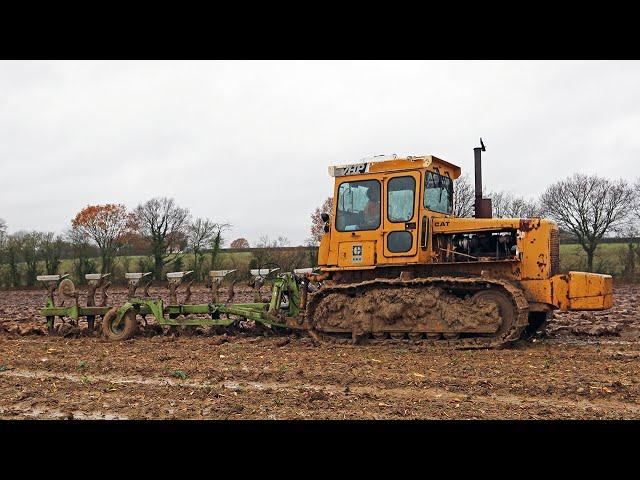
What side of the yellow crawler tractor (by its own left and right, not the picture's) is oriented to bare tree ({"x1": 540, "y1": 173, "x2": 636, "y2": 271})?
left

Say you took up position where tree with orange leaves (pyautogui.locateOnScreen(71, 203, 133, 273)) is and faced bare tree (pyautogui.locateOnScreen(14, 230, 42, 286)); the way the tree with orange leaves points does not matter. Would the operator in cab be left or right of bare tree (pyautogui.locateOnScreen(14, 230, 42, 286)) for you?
left

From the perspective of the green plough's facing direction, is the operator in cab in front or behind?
in front

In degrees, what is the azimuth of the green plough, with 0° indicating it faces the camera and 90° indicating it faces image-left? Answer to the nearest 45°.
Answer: approximately 270°

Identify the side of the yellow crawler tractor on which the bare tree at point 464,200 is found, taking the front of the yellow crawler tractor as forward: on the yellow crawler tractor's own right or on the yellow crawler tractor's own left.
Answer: on the yellow crawler tractor's own left

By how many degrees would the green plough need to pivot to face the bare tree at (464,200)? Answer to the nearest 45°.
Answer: approximately 45° to its left

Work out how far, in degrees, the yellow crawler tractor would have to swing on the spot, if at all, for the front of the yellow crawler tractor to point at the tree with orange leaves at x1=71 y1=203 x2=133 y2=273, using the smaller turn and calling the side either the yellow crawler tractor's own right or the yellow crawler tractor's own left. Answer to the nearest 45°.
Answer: approximately 135° to the yellow crawler tractor's own left

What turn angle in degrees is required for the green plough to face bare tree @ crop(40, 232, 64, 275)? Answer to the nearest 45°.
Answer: approximately 90° to its left

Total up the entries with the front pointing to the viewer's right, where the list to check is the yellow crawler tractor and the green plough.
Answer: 2

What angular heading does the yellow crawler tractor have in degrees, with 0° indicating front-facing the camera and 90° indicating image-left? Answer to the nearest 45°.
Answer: approximately 270°

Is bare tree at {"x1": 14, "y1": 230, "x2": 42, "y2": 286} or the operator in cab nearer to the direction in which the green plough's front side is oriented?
the operator in cab

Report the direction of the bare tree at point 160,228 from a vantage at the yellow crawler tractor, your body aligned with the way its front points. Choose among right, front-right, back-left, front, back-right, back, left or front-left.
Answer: back-left

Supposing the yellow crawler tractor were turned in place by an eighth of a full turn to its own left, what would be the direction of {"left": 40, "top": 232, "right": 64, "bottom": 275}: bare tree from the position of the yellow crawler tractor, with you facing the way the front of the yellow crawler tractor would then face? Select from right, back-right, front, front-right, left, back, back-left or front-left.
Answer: left

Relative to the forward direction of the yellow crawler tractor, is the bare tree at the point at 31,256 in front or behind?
behind

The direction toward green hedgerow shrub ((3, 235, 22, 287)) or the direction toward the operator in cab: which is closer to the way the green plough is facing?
the operator in cab
